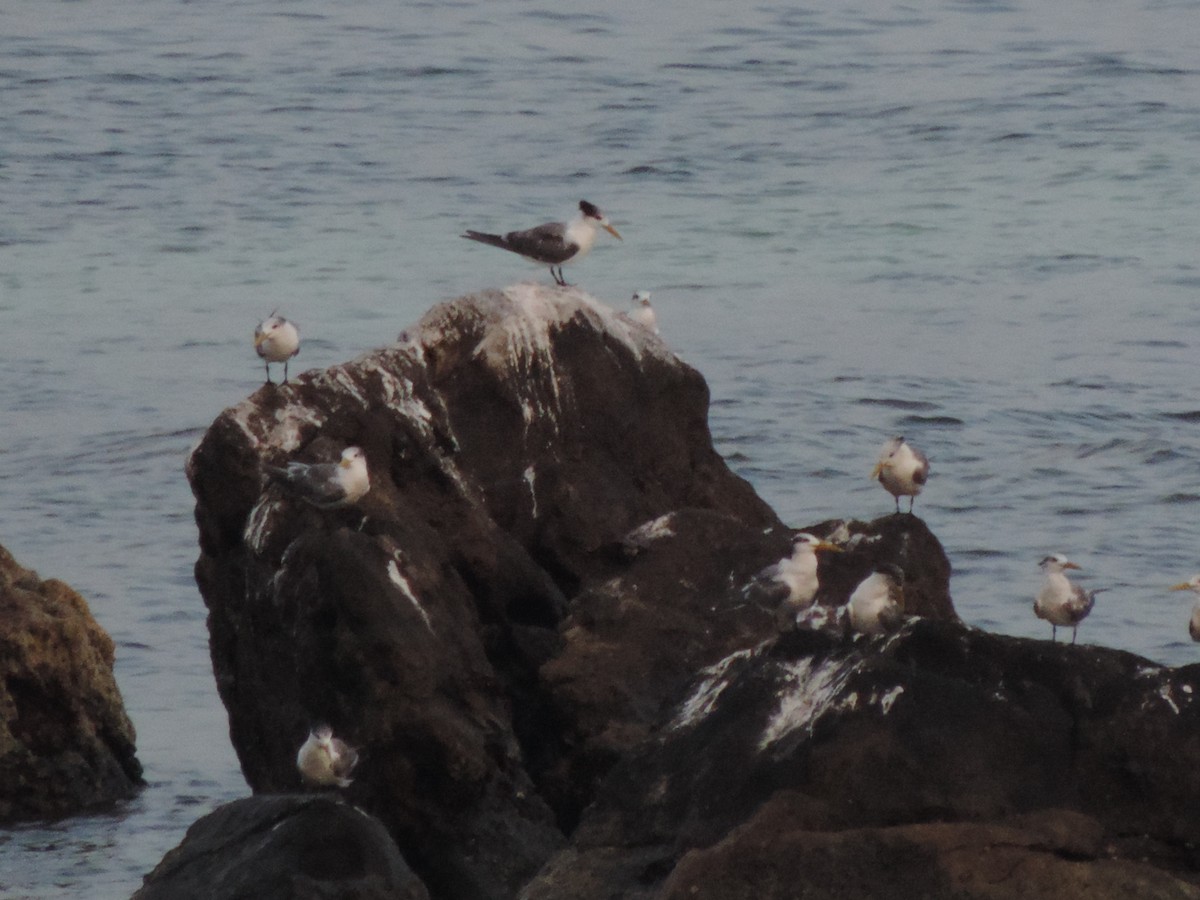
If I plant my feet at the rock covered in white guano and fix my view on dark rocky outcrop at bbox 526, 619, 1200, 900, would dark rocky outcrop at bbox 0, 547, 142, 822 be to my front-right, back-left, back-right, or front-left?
back-right

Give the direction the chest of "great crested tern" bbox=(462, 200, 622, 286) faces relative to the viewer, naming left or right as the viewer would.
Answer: facing to the right of the viewer

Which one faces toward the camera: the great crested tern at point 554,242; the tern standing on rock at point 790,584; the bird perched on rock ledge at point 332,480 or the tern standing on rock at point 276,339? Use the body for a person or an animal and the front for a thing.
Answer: the tern standing on rock at point 276,339

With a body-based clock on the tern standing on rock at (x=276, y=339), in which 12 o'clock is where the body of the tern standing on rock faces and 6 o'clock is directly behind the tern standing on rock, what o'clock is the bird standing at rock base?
The bird standing at rock base is roughly at 12 o'clock from the tern standing on rock.

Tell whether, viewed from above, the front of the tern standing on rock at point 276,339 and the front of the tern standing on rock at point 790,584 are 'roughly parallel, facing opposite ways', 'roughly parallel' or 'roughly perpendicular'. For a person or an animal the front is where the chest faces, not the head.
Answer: roughly perpendicular

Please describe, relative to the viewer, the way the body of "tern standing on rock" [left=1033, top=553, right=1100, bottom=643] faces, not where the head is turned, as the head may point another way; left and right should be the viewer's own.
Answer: facing the viewer and to the left of the viewer

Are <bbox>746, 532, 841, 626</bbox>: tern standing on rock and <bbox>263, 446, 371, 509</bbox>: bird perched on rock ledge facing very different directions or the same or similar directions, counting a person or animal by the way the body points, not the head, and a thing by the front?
same or similar directions

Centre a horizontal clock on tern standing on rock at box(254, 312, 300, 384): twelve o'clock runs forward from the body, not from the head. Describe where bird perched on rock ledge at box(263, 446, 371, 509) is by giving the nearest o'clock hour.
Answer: The bird perched on rock ledge is roughly at 12 o'clock from the tern standing on rock.

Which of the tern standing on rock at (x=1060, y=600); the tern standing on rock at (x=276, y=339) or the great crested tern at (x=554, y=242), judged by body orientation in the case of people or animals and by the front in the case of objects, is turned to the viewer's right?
the great crested tern

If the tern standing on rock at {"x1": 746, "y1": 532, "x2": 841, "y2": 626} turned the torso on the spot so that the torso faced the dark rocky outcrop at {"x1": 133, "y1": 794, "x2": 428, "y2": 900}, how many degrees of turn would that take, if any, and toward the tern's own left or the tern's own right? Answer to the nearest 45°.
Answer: approximately 135° to the tern's own right
